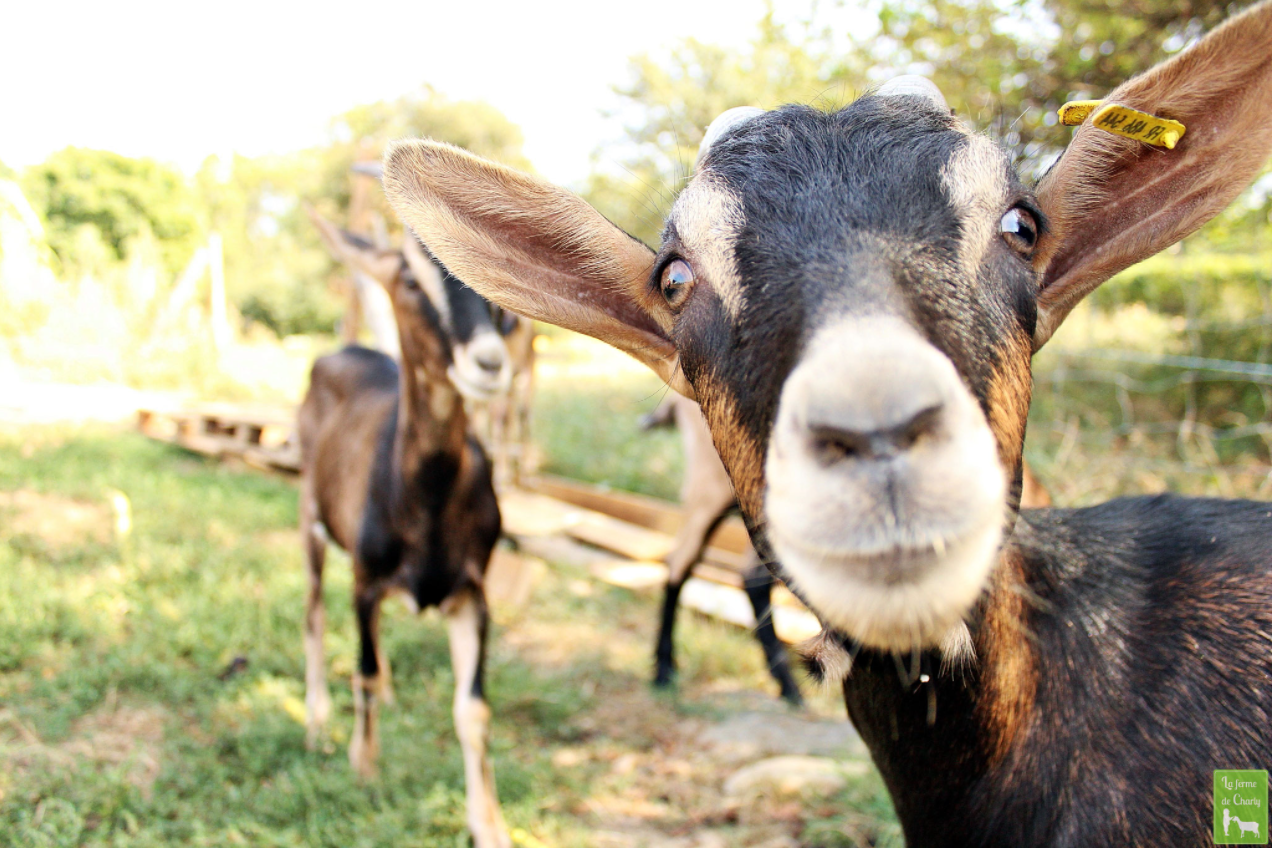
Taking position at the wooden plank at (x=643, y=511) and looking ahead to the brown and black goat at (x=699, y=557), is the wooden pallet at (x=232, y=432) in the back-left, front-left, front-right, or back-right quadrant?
back-right

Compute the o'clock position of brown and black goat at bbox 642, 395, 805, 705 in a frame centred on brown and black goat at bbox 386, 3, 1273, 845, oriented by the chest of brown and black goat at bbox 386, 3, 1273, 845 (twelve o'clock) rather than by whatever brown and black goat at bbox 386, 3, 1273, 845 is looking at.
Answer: brown and black goat at bbox 642, 395, 805, 705 is roughly at 4 o'clock from brown and black goat at bbox 386, 3, 1273, 845.

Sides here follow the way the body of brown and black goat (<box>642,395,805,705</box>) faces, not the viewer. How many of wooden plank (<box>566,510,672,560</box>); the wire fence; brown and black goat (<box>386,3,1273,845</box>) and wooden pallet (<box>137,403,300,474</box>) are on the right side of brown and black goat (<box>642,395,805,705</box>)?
1

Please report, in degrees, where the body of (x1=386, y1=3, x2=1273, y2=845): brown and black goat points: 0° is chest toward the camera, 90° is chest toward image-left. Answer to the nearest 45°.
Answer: approximately 45°

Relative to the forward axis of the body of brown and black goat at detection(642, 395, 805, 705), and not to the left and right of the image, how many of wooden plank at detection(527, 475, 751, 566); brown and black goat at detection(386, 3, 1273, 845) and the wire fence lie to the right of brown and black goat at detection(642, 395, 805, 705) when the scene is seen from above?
1

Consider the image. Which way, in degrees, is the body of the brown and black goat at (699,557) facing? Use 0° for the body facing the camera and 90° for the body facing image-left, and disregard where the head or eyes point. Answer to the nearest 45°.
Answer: approximately 270°
